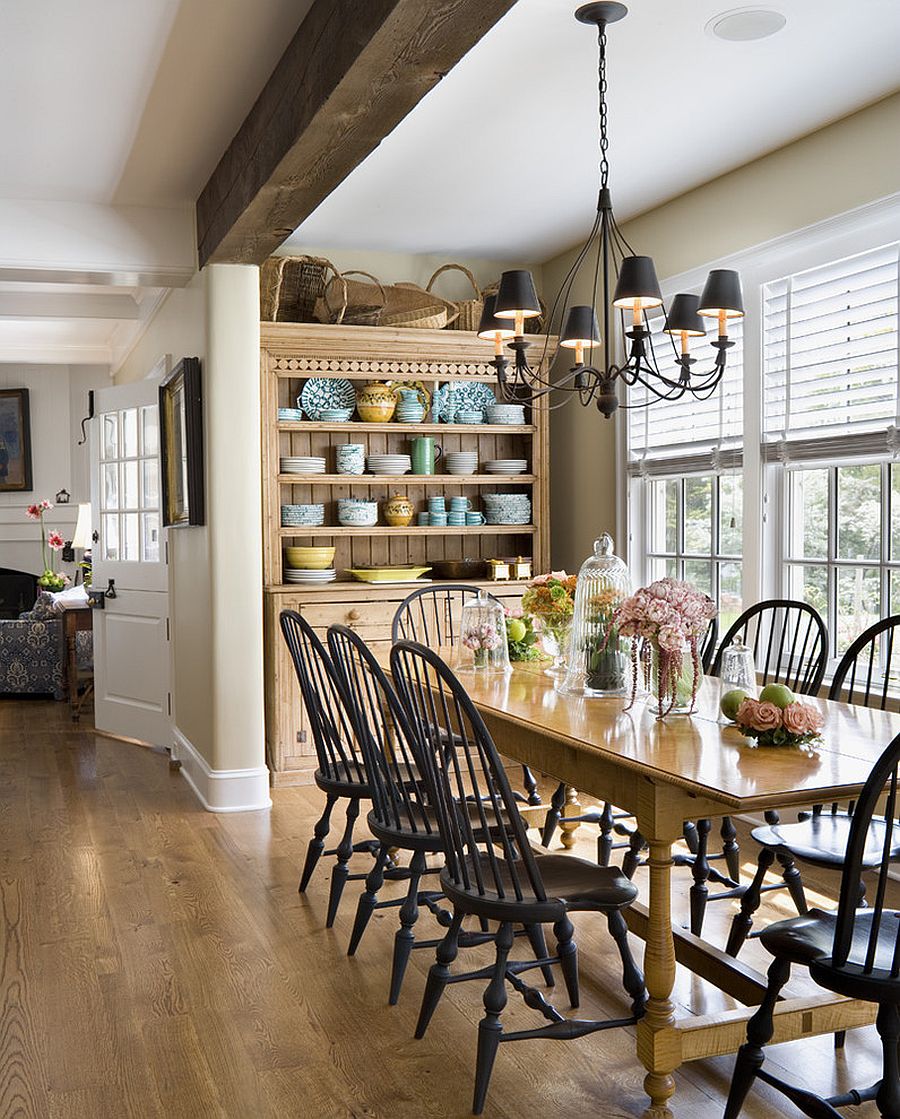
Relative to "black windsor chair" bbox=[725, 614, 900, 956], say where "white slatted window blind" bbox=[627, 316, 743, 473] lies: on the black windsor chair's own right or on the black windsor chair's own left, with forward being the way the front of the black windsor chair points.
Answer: on the black windsor chair's own right

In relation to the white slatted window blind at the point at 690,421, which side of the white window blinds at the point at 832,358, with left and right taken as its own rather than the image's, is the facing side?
right

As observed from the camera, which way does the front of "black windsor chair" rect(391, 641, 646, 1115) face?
facing away from the viewer and to the right of the viewer

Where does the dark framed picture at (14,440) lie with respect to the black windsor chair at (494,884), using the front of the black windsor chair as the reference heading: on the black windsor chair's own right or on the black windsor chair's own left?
on the black windsor chair's own left

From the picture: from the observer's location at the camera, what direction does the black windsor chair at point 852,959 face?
facing away from the viewer and to the left of the viewer

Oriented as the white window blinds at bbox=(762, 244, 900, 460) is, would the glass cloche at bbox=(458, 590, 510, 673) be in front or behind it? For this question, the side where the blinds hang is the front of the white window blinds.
in front

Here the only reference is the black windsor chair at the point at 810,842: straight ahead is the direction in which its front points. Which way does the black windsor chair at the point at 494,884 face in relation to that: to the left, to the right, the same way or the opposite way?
the opposite way

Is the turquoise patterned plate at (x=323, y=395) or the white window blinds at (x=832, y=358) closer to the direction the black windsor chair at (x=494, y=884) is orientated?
the white window blinds

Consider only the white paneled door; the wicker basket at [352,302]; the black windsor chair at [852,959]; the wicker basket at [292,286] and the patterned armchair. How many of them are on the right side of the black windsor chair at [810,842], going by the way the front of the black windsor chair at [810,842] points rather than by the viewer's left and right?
4
